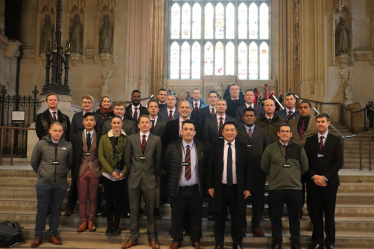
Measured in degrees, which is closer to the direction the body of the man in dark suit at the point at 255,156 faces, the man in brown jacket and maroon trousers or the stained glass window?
the man in brown jacket and maroon trousers

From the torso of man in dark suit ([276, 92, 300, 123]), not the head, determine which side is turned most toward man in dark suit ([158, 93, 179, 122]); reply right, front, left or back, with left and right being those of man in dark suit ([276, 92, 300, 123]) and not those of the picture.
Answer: right

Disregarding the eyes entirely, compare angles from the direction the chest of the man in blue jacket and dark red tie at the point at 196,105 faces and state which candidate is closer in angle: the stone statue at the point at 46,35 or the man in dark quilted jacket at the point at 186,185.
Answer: the man in dark quilted jacket

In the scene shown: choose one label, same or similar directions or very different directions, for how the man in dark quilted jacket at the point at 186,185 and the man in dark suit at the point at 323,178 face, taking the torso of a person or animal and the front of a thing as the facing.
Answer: same or similar directions

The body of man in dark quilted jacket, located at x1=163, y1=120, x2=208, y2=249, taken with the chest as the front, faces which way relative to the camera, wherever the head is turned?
toward the camera

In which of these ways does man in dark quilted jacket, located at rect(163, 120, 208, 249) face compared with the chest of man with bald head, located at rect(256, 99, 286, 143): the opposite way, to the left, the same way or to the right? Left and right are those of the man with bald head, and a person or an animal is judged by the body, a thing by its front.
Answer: the same way

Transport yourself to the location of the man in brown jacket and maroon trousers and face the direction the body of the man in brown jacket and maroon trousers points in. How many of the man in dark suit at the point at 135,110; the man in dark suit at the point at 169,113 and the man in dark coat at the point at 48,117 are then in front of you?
0

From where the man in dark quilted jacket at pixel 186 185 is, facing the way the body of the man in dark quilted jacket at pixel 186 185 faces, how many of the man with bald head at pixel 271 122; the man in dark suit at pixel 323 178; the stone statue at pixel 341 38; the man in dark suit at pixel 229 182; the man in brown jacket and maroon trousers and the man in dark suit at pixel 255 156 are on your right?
1

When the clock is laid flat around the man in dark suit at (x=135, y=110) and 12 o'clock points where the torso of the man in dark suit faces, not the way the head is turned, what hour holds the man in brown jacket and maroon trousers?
The man in brown jacket and maroon trousers is roughly at 1 o'clock from the man in dark suit.

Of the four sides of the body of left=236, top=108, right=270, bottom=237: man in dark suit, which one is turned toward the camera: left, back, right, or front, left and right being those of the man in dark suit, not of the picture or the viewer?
front

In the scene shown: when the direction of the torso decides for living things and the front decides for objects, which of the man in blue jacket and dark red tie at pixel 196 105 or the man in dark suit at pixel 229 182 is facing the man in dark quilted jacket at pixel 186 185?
the man in blue jacket and dark red tie at pixel 196 105

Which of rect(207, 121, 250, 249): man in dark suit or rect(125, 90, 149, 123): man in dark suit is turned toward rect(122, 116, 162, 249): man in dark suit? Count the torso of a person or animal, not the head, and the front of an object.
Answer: rect(125, 90, 149, 123): man in dark suit

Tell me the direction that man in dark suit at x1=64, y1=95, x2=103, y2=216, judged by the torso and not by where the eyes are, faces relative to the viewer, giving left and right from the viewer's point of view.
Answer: facing the viewer

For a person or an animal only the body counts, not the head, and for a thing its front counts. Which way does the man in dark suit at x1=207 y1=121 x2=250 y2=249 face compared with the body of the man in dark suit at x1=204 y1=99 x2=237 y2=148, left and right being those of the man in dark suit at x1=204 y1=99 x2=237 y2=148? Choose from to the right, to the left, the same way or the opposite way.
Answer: the same way

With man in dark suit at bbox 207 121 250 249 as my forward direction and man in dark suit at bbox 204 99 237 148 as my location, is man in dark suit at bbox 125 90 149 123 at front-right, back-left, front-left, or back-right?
back-right

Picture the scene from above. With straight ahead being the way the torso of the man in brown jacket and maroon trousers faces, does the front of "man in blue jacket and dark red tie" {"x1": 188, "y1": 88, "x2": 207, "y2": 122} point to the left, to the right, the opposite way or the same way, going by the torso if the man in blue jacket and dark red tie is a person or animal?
the same way
